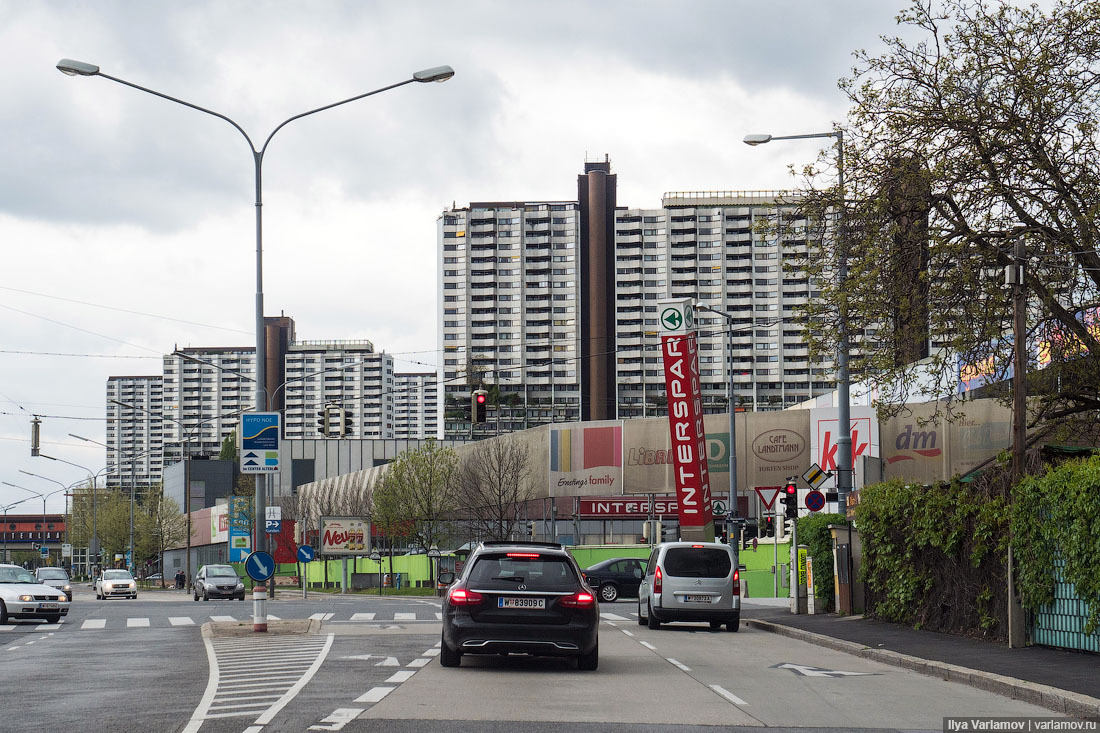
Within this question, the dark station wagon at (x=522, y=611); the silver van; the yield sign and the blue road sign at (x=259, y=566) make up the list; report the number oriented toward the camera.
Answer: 2

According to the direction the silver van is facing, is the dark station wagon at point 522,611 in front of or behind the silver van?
behind

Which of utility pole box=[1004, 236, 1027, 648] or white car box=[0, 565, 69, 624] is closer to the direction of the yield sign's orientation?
the utility pole

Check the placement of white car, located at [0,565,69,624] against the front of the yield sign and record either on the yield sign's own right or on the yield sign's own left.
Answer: on the yield sign's own right

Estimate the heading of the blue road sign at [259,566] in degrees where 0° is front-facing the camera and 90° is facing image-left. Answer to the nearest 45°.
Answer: approximately 0°

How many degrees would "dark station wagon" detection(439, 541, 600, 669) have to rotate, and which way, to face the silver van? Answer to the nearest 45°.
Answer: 0° — it already faces it

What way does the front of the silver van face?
away from the camera

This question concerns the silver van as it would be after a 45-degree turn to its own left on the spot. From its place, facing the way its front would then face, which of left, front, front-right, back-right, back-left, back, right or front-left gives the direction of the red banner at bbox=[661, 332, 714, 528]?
front-right

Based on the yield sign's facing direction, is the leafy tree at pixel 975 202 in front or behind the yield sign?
in front

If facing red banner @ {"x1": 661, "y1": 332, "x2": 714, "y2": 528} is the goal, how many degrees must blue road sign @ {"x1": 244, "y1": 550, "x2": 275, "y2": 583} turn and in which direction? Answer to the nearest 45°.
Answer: approximately 135° to its left

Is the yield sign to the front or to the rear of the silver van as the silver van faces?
to the front

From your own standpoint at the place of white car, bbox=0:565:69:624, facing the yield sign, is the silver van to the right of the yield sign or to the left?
right

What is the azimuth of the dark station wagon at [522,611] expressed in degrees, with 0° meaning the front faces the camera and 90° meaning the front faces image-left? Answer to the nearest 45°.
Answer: approximately 180°
